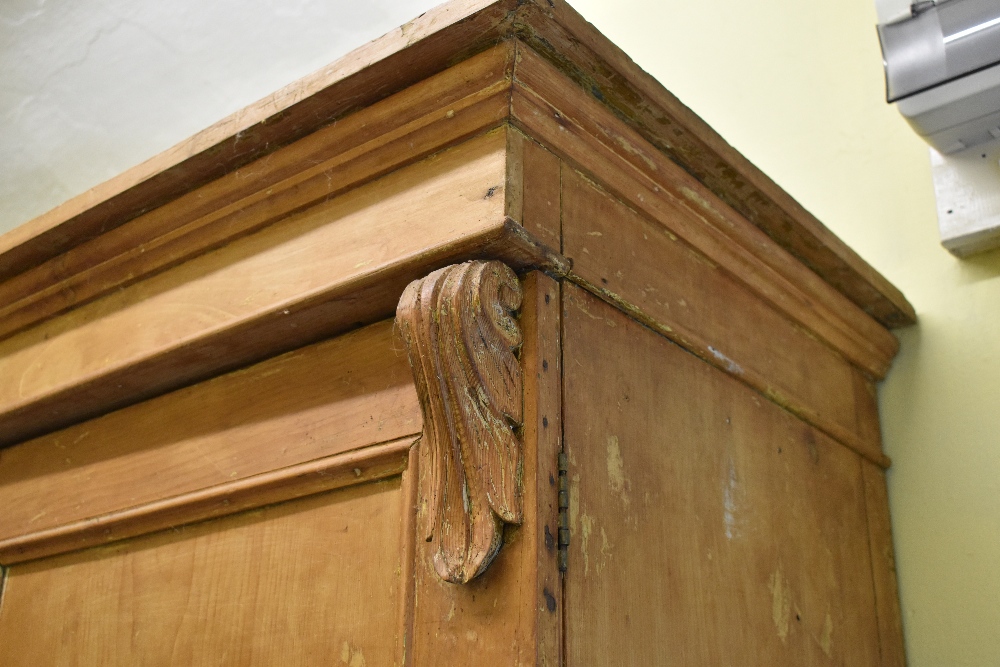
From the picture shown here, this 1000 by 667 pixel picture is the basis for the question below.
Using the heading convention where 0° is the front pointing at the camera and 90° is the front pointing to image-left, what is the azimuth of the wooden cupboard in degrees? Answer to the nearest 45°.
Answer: approximately 45°
